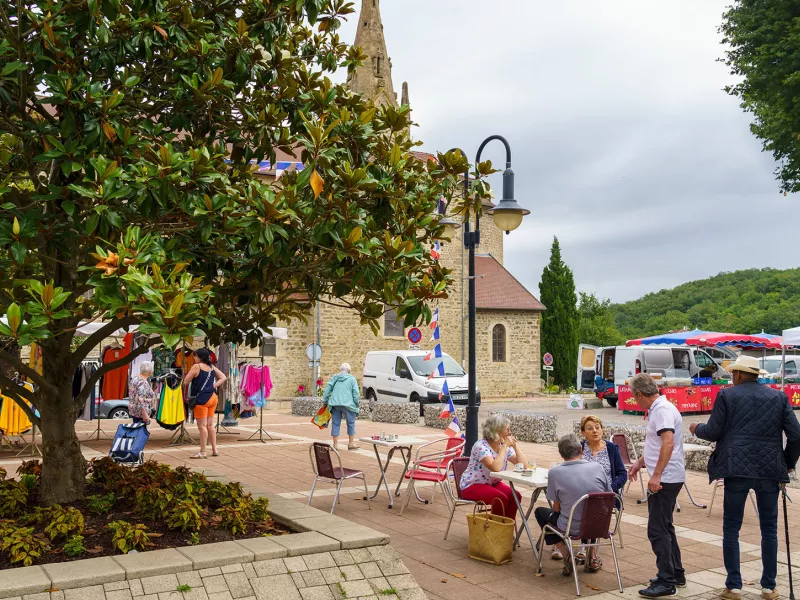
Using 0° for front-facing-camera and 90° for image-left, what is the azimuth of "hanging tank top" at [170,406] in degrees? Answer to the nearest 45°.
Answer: approximately 0°

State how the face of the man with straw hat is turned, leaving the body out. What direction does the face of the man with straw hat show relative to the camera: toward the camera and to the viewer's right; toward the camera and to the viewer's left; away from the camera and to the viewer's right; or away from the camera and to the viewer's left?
away from the camera and to the viewer's left

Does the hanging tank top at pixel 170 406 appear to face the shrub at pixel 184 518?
yes

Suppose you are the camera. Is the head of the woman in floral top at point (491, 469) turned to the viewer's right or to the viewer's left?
to the viewer's right

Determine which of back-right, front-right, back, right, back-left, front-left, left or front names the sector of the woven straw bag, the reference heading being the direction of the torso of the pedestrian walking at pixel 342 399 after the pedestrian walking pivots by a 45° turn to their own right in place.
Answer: back-right

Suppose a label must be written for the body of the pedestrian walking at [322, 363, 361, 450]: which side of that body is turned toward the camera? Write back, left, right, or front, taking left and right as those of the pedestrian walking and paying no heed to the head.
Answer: back

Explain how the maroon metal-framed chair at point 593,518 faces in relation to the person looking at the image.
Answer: facing away from the viewer and to the left of the viewer

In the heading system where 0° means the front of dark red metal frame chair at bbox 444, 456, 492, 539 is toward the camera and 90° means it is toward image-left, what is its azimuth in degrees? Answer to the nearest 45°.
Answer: approximately 270°

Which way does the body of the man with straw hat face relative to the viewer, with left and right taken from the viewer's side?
facing away from the viewer

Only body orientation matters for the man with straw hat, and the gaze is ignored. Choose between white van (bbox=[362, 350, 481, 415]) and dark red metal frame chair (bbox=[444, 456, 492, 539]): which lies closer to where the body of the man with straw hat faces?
the white van
